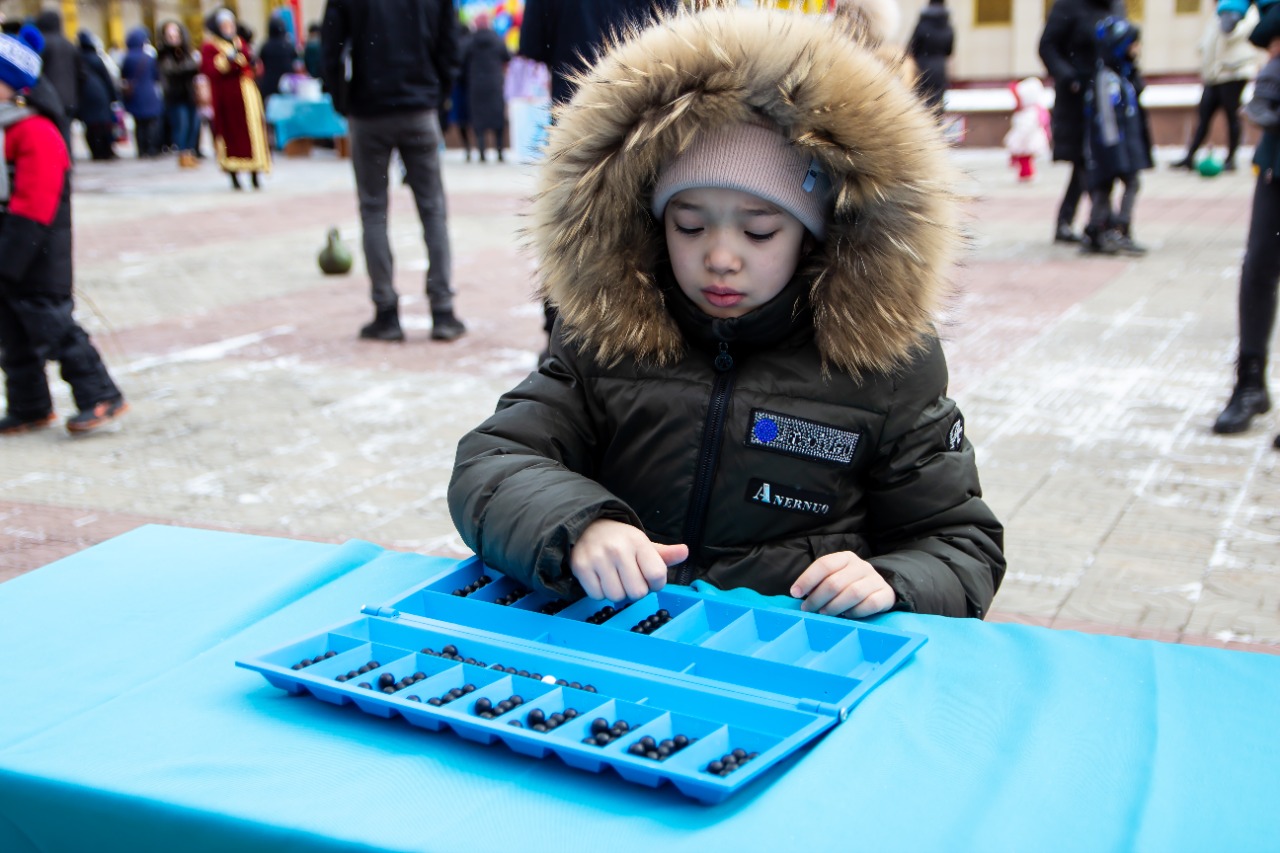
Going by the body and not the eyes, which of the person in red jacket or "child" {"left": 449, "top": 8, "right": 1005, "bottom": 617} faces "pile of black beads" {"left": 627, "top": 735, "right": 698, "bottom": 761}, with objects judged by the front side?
the child

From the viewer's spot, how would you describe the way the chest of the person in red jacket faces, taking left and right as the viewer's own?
facing to the left of the viewer

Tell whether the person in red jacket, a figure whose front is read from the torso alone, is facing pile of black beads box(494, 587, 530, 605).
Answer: no

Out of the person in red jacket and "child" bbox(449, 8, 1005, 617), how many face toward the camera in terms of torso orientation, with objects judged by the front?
1

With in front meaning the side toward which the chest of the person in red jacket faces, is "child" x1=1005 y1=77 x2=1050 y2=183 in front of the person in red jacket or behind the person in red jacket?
behind

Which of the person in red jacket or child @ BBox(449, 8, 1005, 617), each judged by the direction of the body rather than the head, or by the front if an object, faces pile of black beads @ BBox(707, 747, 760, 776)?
the child

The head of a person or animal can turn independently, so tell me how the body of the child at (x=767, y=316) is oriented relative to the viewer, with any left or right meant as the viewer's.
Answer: facing the viewer

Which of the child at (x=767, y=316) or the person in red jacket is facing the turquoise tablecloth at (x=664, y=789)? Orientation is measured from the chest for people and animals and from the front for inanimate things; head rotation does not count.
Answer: the child

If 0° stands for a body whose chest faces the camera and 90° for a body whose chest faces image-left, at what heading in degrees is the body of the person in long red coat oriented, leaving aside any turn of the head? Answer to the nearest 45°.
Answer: approximately 315°

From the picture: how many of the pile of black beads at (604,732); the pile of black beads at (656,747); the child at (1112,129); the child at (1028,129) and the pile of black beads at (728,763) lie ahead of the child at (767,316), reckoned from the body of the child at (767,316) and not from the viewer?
3

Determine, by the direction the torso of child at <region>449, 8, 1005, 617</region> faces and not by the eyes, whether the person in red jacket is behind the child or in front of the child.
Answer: behind

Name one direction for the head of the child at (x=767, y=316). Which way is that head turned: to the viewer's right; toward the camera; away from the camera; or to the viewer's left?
toward the camera

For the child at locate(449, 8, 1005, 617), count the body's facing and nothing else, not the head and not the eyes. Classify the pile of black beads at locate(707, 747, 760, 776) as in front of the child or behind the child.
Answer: in front

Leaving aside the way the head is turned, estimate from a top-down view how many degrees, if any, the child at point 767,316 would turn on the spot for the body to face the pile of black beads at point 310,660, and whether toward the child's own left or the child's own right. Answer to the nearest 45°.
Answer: approximately 45° to the child's own right

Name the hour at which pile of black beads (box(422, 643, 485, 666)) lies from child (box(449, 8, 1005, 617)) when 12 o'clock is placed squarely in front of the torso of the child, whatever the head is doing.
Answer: The pile of black beads is roughly at 1 o'clock from the child.
